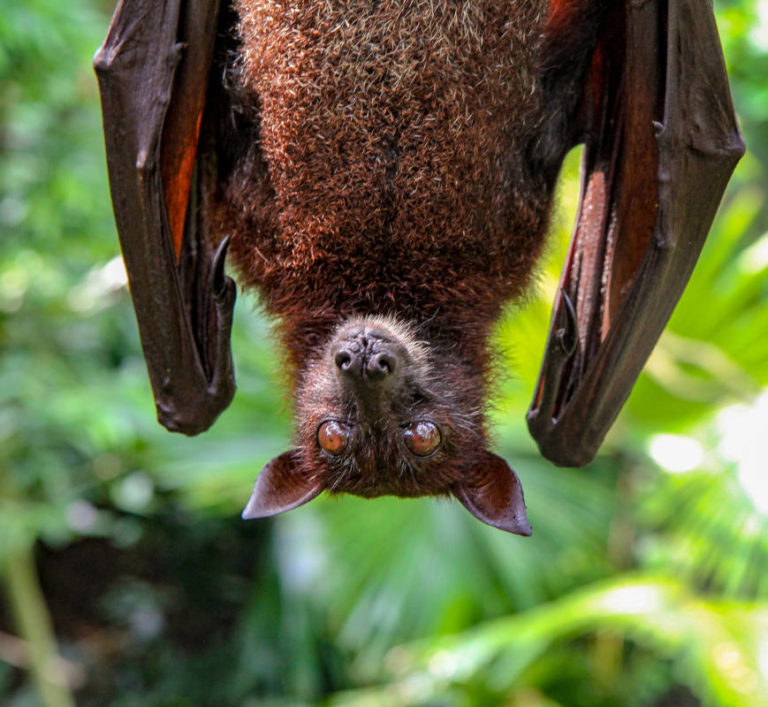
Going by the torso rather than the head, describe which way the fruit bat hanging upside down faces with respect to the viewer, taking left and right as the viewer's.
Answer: facing the viewer
